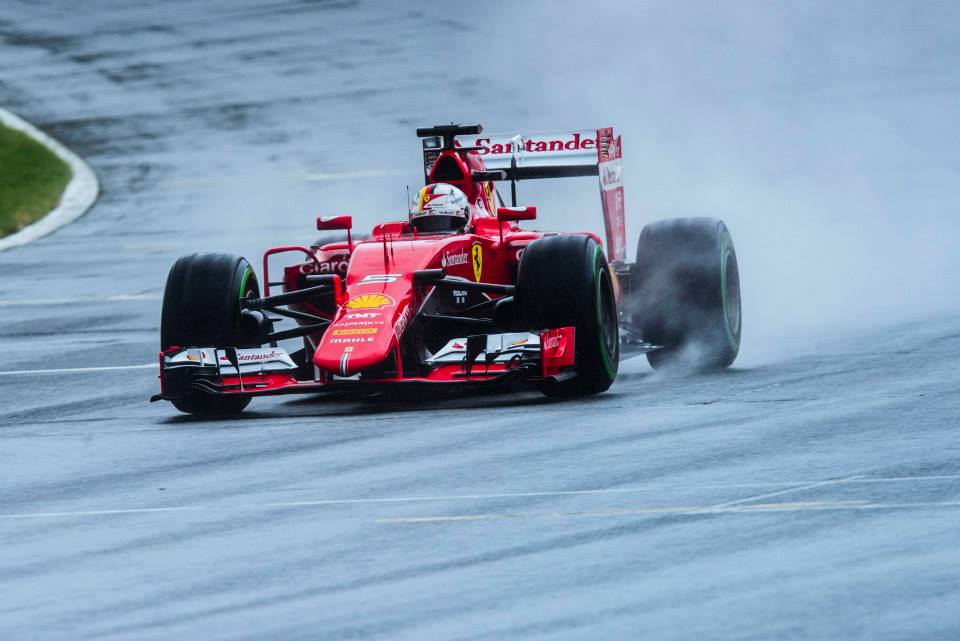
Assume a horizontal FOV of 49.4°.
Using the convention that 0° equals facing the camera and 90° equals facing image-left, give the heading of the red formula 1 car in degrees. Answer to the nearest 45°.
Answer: approximately 0°
